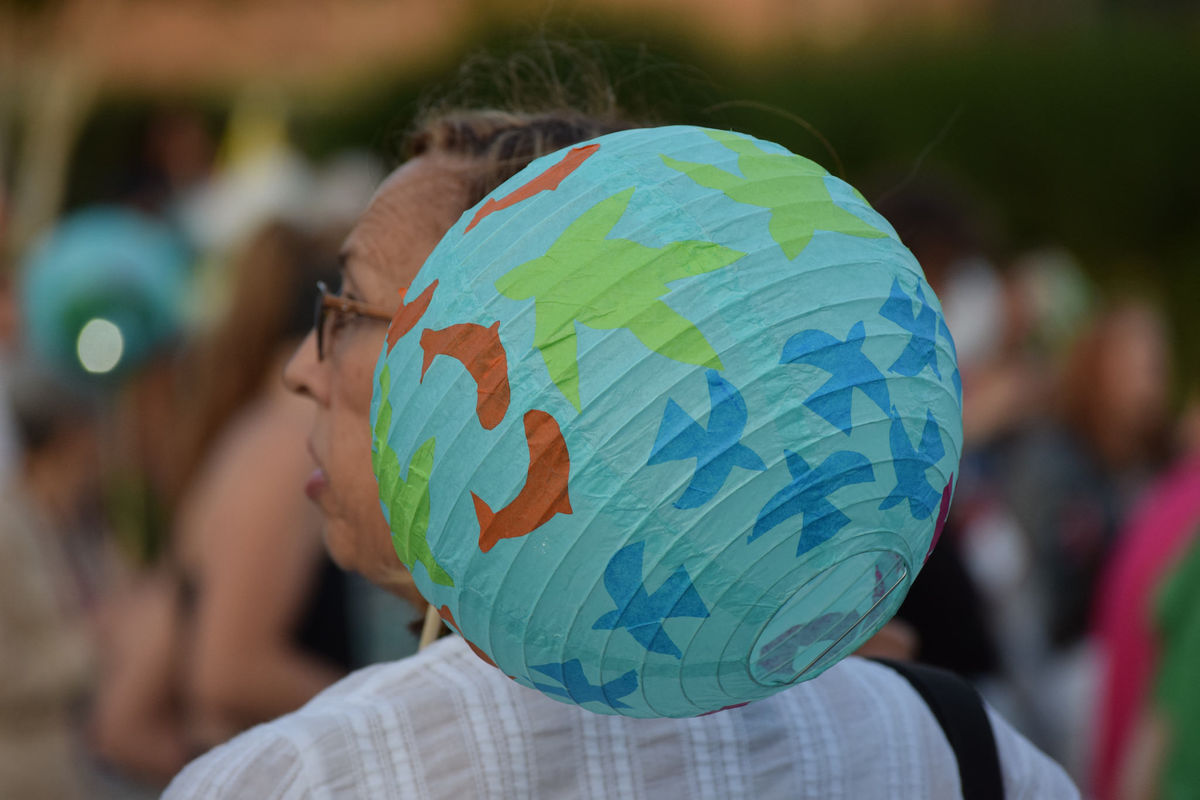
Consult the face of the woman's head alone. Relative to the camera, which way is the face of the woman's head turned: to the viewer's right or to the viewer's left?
to the viewer's left
